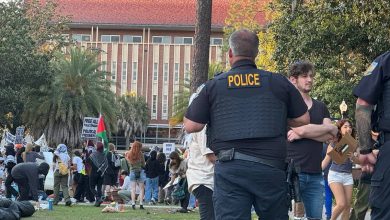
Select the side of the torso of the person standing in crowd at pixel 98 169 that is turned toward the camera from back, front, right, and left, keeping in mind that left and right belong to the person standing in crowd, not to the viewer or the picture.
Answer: back

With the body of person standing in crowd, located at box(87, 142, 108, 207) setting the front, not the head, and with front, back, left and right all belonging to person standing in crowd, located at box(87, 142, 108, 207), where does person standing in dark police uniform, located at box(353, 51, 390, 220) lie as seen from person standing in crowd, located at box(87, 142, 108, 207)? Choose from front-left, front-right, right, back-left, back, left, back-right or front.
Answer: back

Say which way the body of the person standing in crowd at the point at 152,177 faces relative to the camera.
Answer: away from the camera

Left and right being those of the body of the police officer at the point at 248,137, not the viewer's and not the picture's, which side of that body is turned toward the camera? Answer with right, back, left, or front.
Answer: back
